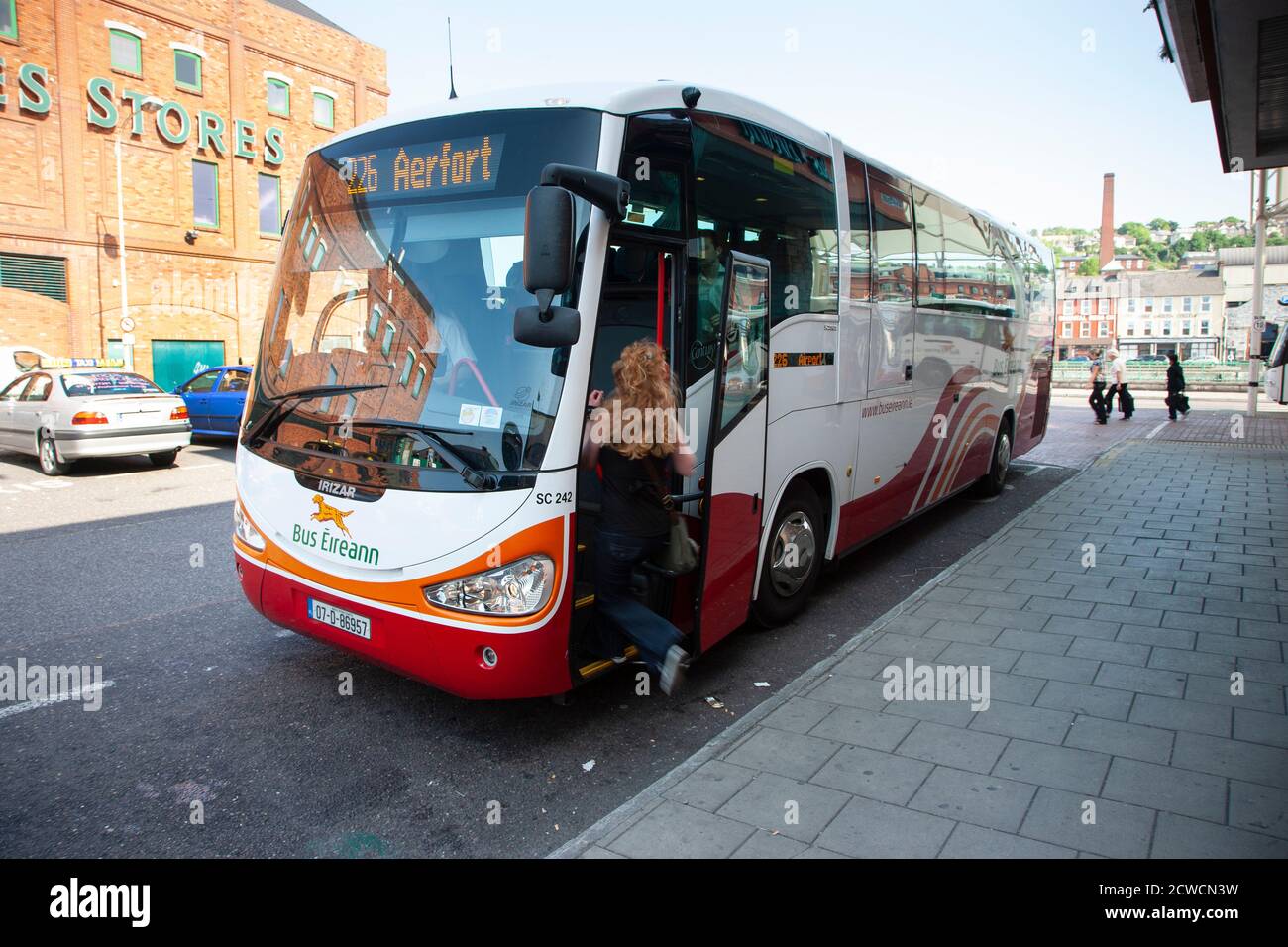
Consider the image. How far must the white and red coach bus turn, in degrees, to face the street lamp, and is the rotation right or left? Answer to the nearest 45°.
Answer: approximately 90° to its right

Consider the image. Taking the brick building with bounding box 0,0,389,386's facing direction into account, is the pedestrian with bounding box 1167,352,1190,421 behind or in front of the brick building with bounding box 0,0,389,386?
in front

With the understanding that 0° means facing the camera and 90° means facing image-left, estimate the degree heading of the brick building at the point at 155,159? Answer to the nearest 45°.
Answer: approximately 315°

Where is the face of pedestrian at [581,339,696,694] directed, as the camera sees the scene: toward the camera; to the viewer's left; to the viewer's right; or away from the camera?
away from the camera

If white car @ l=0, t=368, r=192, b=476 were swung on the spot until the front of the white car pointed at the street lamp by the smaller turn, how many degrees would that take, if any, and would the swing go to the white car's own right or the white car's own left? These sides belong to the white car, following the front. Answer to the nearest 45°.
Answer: approximately 45° to the white car's own right

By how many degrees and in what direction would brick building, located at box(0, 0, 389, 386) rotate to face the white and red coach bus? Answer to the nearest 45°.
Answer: approximately 45° to its right

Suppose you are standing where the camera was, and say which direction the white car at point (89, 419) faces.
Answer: facing away from the viewer and to the left of the viewer
